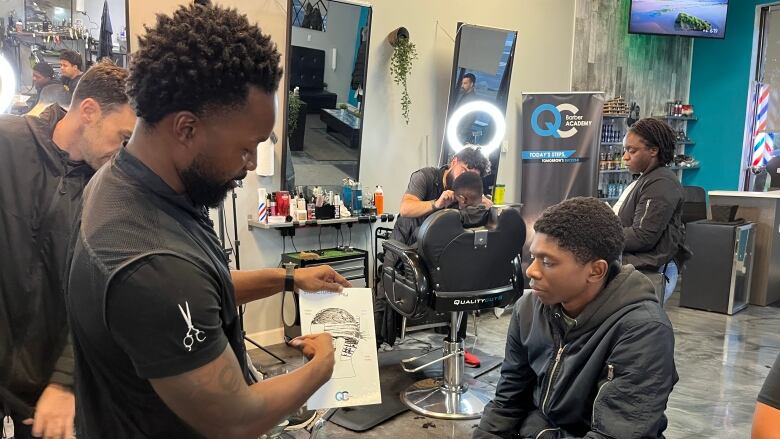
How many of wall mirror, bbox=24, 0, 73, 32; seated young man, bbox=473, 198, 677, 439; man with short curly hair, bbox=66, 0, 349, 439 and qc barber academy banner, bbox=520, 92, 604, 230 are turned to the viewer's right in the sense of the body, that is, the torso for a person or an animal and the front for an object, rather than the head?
1

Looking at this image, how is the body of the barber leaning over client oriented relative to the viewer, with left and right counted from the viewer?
facing the viewer and to the right of the viewer

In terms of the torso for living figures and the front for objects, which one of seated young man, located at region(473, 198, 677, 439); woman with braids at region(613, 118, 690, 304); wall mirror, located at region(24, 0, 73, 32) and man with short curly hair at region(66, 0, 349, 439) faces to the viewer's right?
the man with short curly hair

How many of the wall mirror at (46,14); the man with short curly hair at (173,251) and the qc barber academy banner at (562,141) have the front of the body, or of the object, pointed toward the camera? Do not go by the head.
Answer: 2

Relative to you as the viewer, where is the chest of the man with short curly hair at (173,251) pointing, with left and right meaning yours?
facing to the right of the viewer

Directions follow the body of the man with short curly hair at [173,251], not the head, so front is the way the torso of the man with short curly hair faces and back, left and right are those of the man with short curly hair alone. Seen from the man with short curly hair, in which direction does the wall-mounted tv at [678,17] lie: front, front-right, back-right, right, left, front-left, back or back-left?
front-left

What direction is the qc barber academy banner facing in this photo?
toward the camera

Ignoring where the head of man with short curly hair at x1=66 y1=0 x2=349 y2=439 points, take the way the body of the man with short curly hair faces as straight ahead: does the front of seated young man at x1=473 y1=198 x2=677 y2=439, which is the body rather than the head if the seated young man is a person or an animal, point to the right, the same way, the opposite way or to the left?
the opposite way

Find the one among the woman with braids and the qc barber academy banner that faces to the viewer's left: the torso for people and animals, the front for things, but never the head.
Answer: the woman with braids

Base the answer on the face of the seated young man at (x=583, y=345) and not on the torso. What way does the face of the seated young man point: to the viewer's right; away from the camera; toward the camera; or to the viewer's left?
to the viewer's left

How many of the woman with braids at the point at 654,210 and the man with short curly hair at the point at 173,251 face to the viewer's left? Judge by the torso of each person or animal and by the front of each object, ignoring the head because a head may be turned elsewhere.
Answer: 1

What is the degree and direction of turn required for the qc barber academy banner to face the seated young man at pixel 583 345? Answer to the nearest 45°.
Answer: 0° — it already faces them

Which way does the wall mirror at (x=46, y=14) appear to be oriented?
toward the camera

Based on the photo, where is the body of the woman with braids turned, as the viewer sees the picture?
to the viewer's left

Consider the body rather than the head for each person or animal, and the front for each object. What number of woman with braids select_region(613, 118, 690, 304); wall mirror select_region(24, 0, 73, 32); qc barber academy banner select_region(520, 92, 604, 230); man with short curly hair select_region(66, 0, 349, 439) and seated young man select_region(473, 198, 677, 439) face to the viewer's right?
1

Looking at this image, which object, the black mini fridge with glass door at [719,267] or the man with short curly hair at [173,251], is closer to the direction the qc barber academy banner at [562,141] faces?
the man with short curly hair

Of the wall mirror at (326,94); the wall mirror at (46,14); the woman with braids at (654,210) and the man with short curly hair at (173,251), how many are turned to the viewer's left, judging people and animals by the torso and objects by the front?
1
